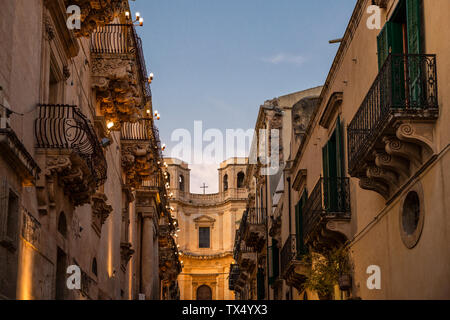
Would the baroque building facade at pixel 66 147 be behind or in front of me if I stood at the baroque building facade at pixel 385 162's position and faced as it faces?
in front

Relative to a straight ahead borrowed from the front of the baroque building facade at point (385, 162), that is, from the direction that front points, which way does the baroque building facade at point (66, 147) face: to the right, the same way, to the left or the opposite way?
the opposite way

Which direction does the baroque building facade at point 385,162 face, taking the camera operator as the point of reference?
facing to the left of the viewer

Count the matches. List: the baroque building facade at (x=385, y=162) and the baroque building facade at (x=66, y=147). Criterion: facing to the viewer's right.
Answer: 1

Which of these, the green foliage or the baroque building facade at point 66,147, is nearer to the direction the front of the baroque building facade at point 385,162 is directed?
the baroque building facade

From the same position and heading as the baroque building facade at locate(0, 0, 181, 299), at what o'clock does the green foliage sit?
The green foliage is roughly at 12 o'clock from the baroque building facade.

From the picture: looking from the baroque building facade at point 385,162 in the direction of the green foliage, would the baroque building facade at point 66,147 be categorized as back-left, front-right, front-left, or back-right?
front-left

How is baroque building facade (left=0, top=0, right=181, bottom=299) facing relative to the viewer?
to the viewer's right
